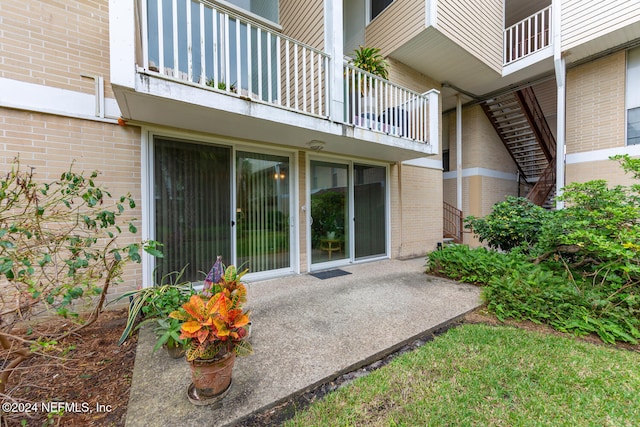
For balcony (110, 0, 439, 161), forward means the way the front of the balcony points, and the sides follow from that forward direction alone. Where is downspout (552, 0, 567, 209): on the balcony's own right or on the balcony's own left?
on the balcony's own left

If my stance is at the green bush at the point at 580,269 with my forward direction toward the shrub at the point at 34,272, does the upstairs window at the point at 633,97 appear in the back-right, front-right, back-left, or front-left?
back-right

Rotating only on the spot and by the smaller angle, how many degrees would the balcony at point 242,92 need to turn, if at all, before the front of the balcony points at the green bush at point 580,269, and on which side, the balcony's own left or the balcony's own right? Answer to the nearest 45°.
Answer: approximately 45° to the balcony's own left

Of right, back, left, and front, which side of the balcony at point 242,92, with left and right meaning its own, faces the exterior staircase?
left

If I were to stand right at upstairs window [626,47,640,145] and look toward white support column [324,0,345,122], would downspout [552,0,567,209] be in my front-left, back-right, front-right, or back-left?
front-right

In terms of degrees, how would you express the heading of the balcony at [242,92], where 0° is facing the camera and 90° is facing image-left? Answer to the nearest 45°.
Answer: approximately 315°

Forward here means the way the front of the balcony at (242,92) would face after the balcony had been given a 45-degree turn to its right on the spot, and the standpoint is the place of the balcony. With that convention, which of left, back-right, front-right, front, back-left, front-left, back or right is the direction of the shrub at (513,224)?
left
